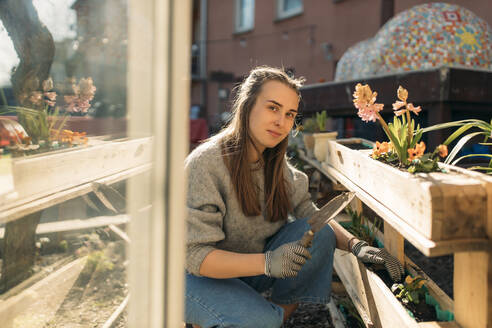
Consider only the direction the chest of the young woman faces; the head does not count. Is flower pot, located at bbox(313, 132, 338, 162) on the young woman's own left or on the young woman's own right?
on the young woman's own left

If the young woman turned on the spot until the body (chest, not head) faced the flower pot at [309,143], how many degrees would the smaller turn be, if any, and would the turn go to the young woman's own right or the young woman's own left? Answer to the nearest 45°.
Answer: approximately 135° to the young woman's own left

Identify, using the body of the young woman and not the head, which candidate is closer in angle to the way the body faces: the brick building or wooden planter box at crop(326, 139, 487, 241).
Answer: the wooden planter box

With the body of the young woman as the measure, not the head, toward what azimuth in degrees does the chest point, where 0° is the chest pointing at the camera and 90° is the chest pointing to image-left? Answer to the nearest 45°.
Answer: approximately 315°

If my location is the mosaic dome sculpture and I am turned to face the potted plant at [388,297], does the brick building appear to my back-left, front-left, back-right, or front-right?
back-right
